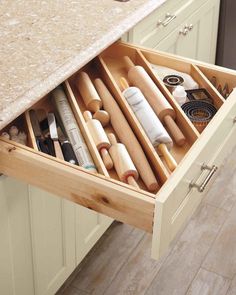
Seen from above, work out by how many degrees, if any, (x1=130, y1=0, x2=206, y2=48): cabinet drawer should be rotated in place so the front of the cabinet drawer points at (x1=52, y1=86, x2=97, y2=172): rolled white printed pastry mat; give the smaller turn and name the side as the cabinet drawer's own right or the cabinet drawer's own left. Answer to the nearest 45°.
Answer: approximately 45° to the cabinet drawer's own right

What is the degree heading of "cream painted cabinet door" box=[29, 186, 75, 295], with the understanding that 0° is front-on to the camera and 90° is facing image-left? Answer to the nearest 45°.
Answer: approximately 315°

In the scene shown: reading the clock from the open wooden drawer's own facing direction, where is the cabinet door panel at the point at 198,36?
The cabinet door panel is roughly at 8 o'clock from the open wooden drawer.

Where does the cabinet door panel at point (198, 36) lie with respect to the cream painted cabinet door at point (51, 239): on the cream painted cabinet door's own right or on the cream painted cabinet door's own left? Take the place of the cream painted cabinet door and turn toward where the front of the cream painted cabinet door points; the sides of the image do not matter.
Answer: on the cream painted cabinet door's own left
